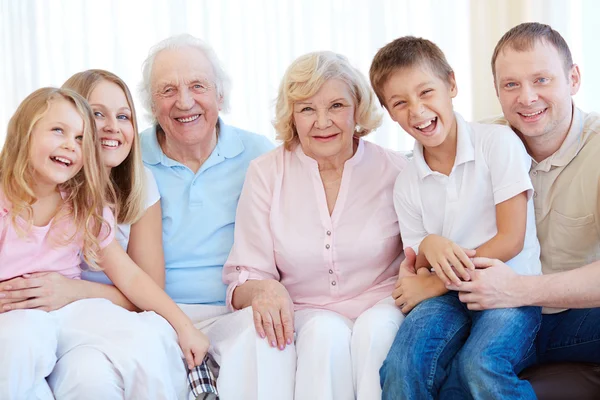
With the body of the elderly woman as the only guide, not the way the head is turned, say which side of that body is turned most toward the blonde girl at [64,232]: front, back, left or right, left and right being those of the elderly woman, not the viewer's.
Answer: right

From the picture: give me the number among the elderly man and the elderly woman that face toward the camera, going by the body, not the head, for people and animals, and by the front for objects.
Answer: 2

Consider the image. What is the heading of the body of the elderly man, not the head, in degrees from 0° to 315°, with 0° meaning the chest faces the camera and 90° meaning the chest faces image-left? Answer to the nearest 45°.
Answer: approximately 0°

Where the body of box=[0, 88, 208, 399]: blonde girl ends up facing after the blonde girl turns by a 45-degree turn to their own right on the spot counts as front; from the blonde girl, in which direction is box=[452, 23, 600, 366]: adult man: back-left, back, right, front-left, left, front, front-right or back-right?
back-left

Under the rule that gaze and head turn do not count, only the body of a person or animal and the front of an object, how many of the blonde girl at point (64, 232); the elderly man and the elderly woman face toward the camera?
3

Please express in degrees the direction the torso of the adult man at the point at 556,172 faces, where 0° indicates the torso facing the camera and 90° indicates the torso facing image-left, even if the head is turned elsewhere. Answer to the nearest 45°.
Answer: approximately 45°

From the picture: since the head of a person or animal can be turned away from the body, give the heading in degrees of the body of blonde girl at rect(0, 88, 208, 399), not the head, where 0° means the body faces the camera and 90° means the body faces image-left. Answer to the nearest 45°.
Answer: approximately 0°

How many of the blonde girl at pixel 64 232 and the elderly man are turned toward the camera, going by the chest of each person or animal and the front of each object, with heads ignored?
2

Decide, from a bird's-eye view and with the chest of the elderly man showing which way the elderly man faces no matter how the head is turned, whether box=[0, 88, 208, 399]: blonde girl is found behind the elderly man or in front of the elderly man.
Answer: in front
